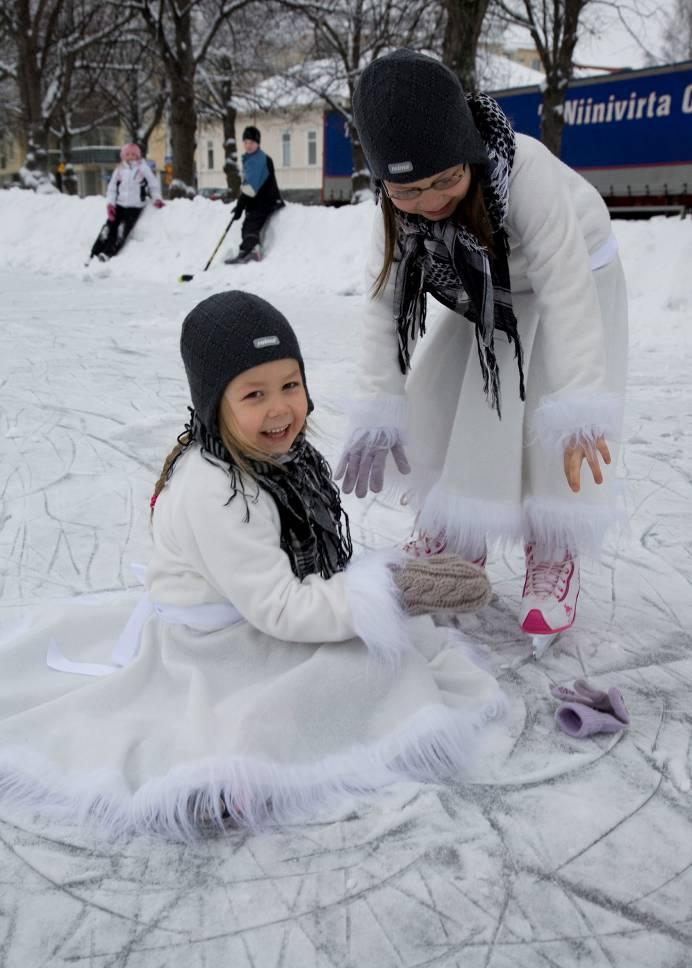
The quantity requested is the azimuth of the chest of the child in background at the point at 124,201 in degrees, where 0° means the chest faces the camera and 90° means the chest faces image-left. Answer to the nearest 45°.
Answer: approximately 0°

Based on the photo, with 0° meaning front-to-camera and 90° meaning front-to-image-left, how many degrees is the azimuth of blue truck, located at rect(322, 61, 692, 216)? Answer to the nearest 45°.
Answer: approximately 315°

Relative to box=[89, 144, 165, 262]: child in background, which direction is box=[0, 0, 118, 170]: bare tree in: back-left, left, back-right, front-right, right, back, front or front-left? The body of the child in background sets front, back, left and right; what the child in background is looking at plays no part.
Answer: back

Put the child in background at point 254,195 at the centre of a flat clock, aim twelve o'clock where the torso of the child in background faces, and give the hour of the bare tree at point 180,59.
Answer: The bare tree is roughly at 4 o'clock from the child in background.

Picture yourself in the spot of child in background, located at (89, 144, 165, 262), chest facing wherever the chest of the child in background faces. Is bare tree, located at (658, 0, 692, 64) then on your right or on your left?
on your left

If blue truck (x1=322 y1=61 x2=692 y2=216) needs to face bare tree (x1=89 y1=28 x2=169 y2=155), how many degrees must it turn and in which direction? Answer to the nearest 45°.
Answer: approximately 135° to its right

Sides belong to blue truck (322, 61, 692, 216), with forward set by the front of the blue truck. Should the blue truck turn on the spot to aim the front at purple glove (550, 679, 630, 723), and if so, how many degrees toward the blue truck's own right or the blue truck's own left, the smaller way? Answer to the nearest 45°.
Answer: approximately 45° to the blue truck's own right

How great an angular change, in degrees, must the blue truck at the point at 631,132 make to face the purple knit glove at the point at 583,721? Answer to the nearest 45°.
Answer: approximately 45° to its right

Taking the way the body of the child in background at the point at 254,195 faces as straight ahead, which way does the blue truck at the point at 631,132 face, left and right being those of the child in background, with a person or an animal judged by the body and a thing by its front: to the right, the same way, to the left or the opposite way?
to the left
